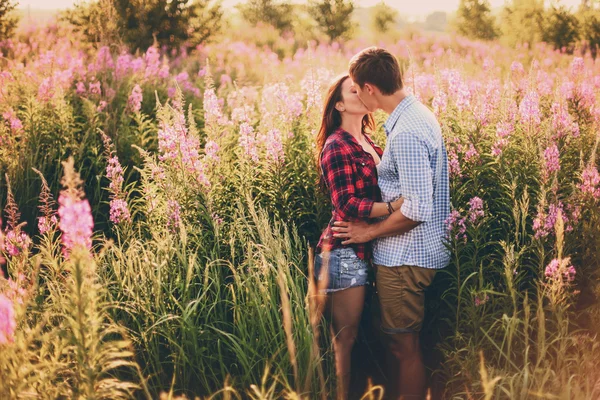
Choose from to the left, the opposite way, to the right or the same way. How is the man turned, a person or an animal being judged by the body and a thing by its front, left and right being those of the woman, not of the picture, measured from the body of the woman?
the opposite way

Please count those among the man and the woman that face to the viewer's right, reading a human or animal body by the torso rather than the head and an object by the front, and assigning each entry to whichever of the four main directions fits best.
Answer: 1

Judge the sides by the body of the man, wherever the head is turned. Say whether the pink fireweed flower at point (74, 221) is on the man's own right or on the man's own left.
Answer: on the man's own left

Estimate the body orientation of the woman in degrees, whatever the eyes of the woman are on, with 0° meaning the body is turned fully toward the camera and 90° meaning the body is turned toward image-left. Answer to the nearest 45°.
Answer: approximately 270°

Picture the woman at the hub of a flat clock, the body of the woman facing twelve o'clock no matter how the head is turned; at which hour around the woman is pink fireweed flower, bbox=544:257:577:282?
The pink fireweed flower is roughly at 1 o'clock from the woman.

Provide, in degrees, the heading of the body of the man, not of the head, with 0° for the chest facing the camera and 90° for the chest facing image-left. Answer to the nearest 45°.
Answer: approximately 90°

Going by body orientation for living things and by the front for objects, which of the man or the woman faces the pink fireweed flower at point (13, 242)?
the man

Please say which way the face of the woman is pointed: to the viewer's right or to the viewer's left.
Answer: to the viewer's right

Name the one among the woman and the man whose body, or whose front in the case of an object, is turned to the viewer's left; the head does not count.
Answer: the man

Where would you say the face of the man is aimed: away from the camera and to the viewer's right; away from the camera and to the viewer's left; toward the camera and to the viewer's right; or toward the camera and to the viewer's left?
away from the camera and to the viewer's left
